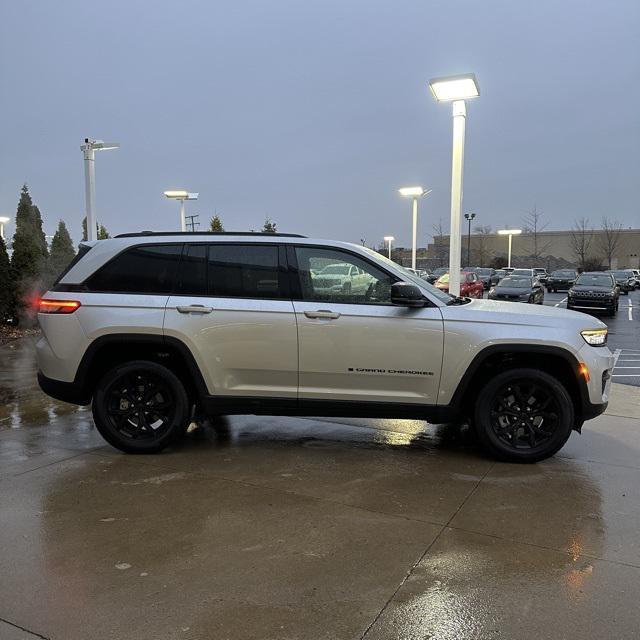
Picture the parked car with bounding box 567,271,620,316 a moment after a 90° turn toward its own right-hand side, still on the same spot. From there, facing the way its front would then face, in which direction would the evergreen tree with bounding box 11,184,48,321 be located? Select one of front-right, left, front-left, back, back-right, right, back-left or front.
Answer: front-left

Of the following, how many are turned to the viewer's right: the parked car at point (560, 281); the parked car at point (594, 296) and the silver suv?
1

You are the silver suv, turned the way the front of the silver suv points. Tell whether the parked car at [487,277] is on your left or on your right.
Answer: on your left

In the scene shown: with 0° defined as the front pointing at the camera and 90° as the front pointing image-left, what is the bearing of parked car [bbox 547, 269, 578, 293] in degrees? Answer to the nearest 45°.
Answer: approximately 45°

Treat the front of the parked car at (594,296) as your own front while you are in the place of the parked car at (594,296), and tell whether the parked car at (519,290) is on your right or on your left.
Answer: on your right

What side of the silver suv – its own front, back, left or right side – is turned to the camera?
right

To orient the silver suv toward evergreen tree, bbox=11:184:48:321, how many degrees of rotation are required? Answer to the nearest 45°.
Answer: approximately 135° to its left

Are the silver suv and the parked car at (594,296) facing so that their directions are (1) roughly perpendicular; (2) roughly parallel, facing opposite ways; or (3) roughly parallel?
roughly perpendicular

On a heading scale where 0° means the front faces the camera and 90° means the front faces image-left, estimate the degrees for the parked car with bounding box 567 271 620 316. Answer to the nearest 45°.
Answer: approximately 0°

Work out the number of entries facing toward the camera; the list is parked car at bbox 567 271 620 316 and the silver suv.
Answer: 1
